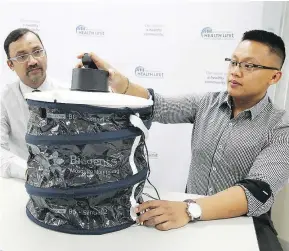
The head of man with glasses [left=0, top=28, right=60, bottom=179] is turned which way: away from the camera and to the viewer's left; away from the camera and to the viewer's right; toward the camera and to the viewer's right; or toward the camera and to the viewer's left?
toward the camera and to the viewer's right

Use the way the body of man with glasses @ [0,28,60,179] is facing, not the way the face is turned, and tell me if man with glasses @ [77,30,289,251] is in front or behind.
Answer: in front

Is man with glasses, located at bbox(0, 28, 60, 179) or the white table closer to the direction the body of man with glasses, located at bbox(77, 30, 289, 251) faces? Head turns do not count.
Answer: the white table

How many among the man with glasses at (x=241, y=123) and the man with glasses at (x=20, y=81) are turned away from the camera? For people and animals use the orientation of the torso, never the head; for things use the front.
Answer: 0

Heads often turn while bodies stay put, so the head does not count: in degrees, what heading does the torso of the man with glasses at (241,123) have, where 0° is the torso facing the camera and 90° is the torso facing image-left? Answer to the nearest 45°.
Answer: approximately 45°

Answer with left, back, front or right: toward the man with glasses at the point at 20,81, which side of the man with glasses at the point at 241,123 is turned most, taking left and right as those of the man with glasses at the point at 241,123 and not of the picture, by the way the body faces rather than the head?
right

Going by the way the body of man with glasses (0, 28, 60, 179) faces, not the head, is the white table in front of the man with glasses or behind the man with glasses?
in front
